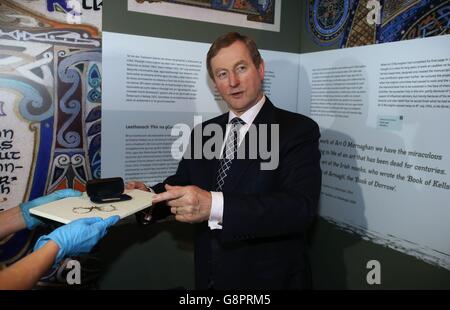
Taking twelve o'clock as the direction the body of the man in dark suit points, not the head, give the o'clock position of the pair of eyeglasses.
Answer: The pair of eyeglasses is roughly at 1 o'clock from the man in dark suit.

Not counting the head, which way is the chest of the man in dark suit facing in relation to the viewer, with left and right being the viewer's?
facing the viewer and to the left of the viewer

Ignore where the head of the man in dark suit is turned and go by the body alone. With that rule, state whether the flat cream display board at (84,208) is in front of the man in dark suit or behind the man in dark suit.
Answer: in front
